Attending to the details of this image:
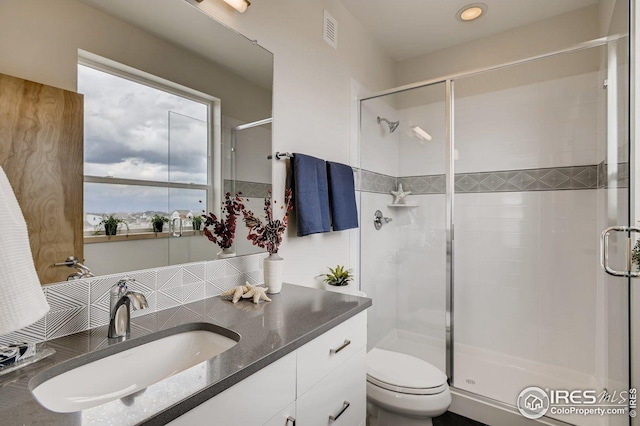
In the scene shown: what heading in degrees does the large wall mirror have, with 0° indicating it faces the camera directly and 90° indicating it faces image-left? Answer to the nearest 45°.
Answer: approximately 315°

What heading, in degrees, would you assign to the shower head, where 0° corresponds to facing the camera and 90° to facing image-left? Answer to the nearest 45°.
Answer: approximately 315°

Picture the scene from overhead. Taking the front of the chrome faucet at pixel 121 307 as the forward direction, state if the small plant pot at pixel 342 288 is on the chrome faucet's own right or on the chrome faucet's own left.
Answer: on the chrome faucet's own left

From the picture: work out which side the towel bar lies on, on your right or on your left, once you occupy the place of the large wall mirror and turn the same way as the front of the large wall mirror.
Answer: on your left

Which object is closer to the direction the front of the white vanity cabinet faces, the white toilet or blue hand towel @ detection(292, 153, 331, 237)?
the white toilet

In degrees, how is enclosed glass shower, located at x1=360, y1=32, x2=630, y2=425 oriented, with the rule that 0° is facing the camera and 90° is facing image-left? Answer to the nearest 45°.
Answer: approximately 45°
